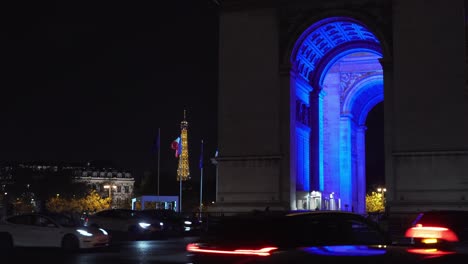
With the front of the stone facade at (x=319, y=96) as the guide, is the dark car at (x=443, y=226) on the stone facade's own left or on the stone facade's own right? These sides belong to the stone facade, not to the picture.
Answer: on the stone facade's own left

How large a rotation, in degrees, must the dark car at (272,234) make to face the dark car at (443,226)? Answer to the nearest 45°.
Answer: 0° — it already faces it

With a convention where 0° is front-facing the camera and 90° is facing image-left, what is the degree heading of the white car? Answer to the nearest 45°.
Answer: approximately 315°

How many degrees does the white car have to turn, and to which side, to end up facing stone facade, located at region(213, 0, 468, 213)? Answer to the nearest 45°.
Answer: approximately 90° to its left

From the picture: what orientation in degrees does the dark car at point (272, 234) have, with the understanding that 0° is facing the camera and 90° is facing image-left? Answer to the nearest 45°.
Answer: approximately 225°

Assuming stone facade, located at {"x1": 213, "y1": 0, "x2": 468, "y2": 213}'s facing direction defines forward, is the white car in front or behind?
in front

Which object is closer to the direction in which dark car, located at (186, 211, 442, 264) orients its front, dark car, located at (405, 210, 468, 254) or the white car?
the dark car

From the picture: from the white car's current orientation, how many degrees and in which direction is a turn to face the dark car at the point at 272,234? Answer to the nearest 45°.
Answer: approximately 45° to its right

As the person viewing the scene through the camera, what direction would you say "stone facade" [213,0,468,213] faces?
facing the viewer and to the left of the viewer
